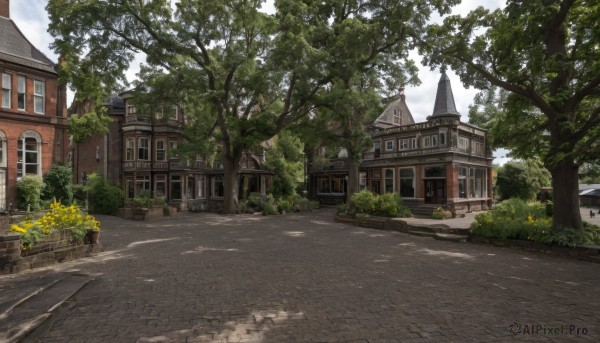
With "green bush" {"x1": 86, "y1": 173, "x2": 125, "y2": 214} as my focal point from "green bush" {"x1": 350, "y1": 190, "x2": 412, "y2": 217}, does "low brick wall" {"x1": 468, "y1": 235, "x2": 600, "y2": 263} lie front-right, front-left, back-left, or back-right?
back-left

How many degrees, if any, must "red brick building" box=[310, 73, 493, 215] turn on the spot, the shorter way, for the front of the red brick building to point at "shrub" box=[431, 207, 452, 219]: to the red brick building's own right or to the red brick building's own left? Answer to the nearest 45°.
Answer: approximately 45° to the red brick building's own left

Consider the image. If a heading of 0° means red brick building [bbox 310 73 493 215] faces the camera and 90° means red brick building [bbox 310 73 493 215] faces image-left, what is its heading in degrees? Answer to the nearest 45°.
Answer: approximately 45°

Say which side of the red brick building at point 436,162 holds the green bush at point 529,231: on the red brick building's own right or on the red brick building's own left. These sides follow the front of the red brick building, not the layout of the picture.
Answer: on the red brick building's own left

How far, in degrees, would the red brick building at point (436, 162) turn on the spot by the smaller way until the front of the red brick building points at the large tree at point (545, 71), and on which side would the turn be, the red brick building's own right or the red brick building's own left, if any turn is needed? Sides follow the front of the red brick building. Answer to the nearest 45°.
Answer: approximately 45° to the red brick building's own left

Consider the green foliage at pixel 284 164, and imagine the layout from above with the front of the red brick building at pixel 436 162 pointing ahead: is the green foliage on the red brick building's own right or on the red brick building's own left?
on the red brick building's own right

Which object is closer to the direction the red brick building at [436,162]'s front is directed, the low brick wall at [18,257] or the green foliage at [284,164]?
the low brick wall
